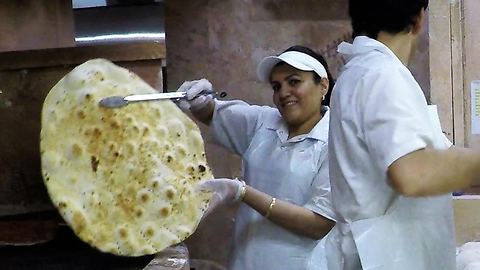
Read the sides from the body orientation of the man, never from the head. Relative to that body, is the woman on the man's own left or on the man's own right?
on the man's own left

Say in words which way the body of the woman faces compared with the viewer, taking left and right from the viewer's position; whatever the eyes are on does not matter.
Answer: facing the viewer and to the left of the viewer

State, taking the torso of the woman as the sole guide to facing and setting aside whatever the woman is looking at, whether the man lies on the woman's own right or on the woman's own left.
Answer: on the woman's own left

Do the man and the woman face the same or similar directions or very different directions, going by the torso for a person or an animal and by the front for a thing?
very different directions

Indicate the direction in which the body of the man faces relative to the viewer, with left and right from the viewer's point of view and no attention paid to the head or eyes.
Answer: facing away from the viewer and to the right of the viewer

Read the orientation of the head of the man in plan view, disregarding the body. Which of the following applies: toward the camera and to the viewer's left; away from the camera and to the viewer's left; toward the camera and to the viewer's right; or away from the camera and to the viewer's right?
away from the camera and to the viewer's right
